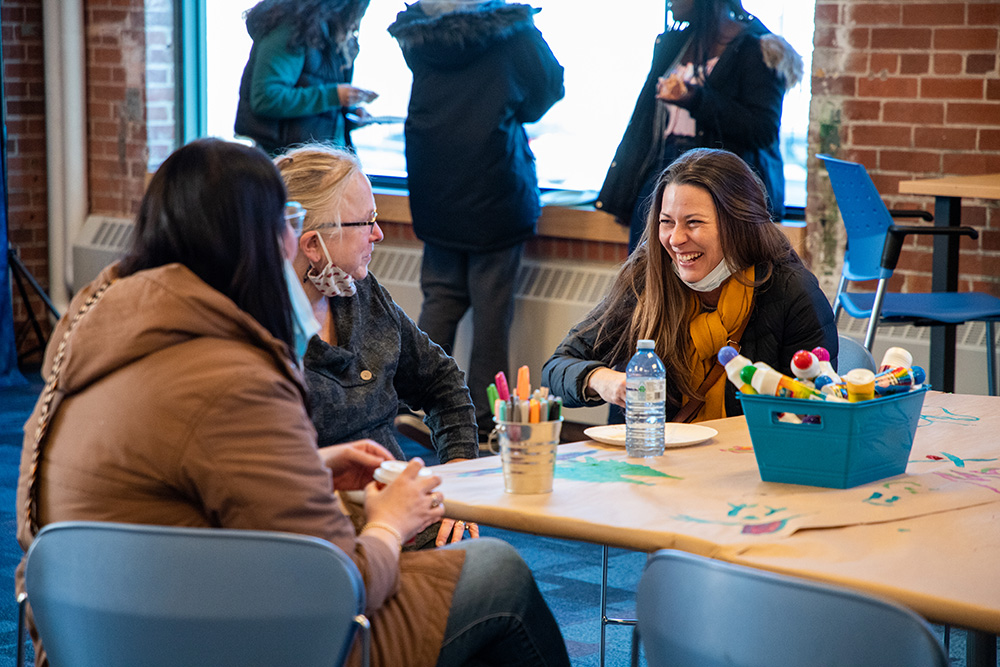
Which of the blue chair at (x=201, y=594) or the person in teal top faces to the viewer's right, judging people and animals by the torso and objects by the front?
the person in teal top

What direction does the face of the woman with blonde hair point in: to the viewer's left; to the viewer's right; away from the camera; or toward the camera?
to the viewer's right

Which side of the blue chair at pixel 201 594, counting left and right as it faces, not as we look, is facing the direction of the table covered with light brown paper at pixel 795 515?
right

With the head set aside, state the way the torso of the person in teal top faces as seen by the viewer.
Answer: to the viewer's right

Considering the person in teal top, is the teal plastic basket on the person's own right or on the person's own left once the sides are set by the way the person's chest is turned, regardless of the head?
on the person's own right

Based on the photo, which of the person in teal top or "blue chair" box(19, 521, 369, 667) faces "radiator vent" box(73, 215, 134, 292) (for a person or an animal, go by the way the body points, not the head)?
the blue chair

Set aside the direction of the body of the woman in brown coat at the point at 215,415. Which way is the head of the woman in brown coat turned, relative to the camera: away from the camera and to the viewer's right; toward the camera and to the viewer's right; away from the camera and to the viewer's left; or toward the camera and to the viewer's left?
away from the camera and to the viewer's right

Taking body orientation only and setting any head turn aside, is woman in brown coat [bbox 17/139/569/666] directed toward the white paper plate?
yes
